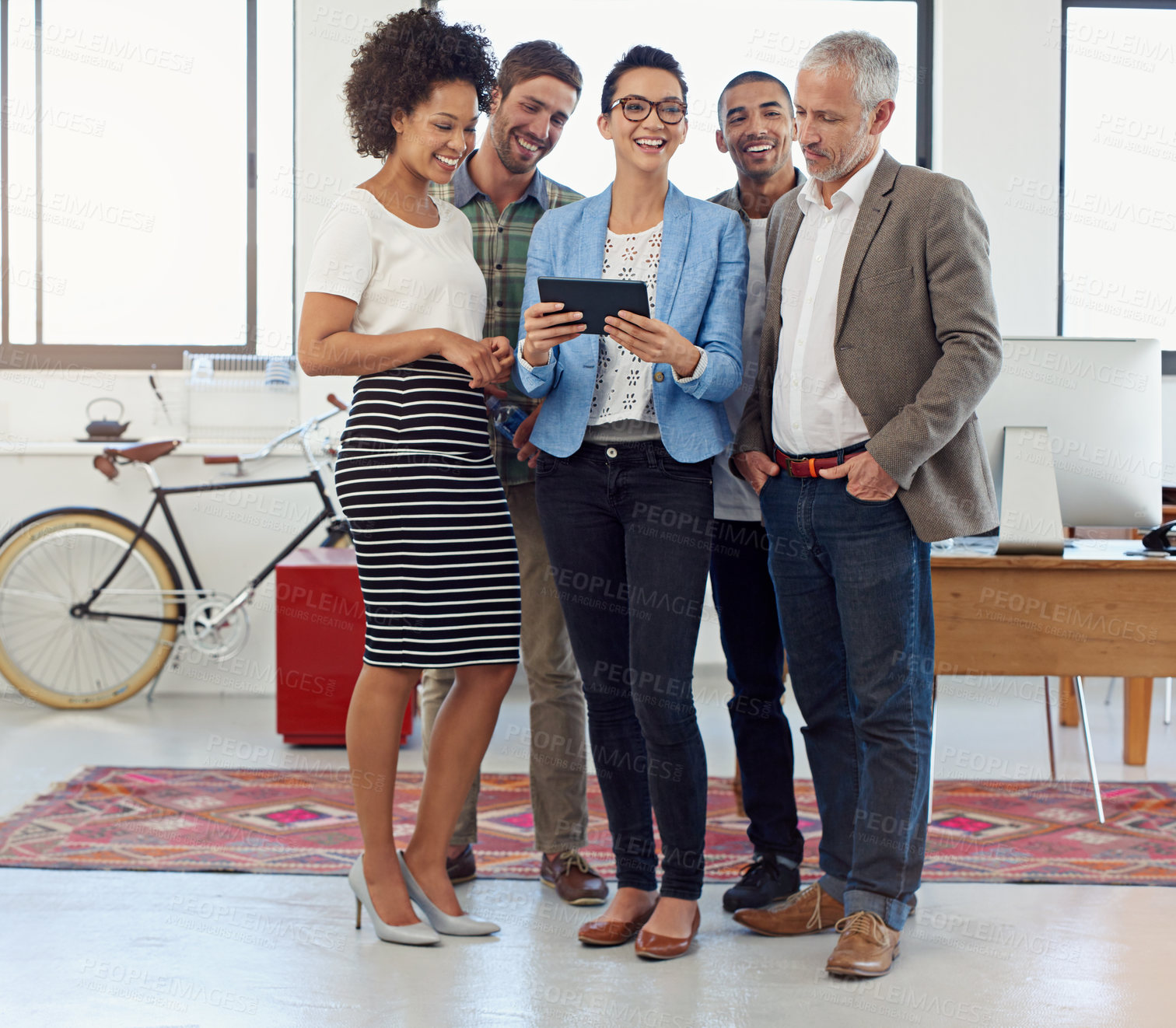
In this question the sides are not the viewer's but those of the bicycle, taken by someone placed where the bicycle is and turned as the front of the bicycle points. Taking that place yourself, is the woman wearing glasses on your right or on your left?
on your right

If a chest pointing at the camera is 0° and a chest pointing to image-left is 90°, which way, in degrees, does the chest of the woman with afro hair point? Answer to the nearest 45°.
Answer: approximately 315°

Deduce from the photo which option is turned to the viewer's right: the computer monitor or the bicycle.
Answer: the bicycle

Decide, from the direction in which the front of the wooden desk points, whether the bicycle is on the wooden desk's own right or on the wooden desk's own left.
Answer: on the wooden desk's own left

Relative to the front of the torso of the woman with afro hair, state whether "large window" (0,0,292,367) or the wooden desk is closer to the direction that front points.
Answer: the wooden desk

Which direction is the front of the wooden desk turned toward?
away from the camera

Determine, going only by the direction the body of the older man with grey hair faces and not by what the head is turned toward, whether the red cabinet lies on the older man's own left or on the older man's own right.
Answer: on the older man's own right

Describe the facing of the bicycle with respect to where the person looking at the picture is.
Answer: facing to the right of the viewer
